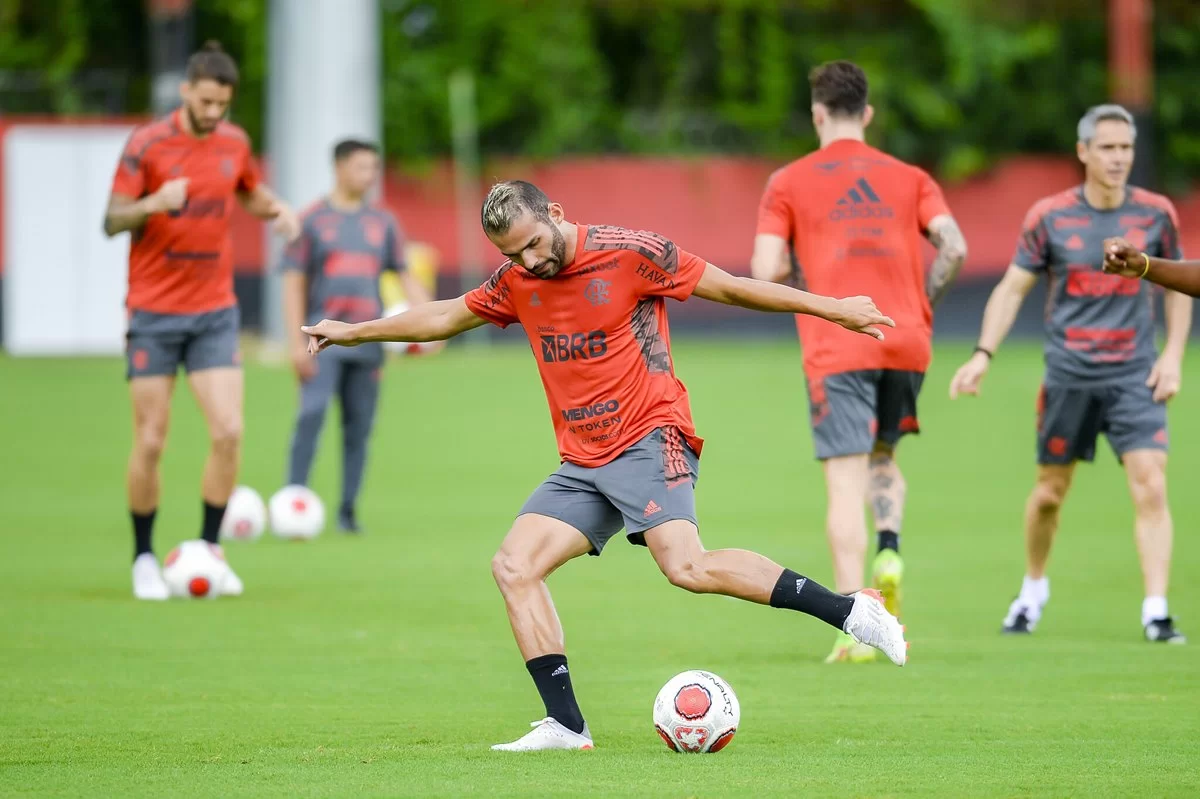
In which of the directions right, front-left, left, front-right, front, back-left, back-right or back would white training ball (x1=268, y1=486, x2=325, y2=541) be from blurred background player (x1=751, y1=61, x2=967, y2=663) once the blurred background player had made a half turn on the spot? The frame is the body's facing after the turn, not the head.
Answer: back-right

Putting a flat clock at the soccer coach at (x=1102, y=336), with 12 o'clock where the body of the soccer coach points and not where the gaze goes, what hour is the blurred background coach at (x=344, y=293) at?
The blurred background coach is roughly at 4 o'clock from the soccer coach.

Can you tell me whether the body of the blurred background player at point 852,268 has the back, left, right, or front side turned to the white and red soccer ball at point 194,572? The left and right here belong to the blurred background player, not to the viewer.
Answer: left

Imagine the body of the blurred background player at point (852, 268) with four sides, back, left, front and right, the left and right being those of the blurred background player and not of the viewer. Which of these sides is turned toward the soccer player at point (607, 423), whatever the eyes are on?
back

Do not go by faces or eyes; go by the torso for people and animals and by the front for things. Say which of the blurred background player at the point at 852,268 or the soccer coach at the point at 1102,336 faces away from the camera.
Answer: the blurred background player

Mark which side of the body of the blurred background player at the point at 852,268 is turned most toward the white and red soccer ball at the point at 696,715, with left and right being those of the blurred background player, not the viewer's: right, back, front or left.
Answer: back

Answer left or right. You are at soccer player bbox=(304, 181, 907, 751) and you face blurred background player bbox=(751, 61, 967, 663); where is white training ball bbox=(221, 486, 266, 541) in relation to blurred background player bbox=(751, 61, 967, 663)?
left

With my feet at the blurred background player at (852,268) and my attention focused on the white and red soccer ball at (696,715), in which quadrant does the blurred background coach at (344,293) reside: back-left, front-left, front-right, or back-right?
back-right

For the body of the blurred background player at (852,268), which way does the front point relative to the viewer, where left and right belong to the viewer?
facing away from the viewer

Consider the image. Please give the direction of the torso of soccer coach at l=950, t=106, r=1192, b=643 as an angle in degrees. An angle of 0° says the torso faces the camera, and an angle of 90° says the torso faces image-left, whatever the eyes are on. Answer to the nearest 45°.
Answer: approximately 0°

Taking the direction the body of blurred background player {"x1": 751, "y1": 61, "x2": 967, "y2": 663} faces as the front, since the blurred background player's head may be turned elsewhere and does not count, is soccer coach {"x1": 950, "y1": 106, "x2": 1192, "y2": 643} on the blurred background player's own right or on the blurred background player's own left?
on the blurred background player's own right

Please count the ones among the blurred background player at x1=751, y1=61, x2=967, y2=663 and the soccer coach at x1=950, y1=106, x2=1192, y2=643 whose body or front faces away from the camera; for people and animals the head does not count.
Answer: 1

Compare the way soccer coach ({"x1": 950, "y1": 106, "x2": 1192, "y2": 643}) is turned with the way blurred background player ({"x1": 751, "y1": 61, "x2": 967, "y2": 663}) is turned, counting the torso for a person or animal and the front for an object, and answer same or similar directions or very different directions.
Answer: very different directions
